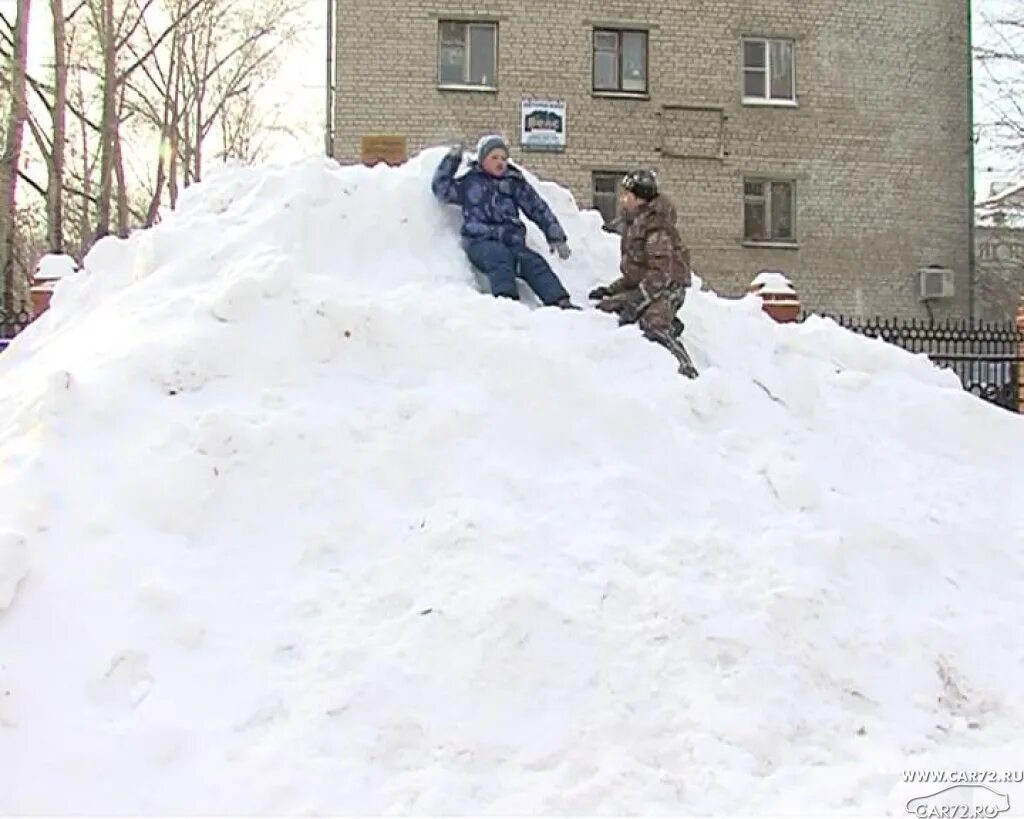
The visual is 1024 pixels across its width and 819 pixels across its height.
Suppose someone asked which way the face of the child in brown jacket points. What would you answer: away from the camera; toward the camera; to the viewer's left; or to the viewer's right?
to the viewer's left

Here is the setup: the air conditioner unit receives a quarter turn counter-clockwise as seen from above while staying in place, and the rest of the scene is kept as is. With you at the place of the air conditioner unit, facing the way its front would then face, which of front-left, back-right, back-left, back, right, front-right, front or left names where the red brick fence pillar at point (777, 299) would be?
right

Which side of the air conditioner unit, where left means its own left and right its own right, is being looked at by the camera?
front

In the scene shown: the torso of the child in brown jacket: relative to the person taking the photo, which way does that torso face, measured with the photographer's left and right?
facing to the left of the viewer

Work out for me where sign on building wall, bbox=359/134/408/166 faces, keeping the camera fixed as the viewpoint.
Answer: facing the viewer

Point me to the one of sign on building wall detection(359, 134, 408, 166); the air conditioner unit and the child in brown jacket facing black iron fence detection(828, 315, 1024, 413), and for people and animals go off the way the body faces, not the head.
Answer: the air conditioner unit

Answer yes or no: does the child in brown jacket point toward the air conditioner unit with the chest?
no

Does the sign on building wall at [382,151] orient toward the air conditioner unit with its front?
no

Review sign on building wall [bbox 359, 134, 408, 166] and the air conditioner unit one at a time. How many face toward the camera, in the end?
2

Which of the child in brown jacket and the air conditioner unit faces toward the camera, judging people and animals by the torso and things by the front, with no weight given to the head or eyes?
the air conditioner unit

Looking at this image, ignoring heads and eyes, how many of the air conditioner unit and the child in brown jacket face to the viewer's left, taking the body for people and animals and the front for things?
1

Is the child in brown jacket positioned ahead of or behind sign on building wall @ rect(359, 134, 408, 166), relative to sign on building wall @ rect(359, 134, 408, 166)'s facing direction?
ahead

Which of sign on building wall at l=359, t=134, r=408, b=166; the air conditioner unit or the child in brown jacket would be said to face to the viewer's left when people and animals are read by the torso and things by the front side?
the child in brown jacket

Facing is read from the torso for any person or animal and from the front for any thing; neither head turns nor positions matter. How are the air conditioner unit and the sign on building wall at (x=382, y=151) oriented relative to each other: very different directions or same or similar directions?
same or similar directions
